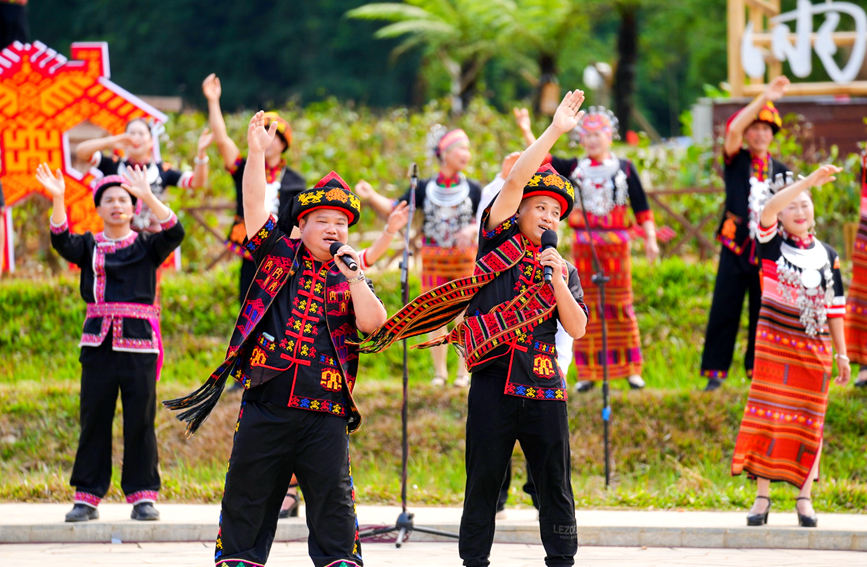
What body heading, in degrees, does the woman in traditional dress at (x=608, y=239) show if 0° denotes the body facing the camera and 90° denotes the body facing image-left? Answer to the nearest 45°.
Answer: approximately 0°

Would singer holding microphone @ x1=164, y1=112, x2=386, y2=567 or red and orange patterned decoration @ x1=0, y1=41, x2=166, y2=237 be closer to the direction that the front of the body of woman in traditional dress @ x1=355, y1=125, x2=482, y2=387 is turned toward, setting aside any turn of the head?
the singer holding microphone

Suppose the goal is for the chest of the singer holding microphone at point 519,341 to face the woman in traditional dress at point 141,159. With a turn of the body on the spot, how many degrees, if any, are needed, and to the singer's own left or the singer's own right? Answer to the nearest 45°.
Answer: approximately 180°

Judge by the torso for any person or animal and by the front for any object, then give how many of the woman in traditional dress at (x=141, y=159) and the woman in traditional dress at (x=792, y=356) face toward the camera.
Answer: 2

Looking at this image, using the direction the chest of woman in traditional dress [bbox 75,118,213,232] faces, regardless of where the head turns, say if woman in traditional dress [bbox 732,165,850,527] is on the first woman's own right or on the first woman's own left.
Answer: on the first woman's own left

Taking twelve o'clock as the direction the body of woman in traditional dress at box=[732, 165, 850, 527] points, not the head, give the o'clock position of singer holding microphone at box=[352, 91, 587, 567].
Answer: The singer holding microphone is roughly at 1 o'clock from the woman in traditional dress.

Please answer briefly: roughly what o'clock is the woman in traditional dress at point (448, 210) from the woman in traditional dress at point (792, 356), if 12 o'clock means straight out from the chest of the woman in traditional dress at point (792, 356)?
the woman in traditional dress at point (448, 210) is roughly at 4 o'clock from the woman in traditional dress at point (792, 356).

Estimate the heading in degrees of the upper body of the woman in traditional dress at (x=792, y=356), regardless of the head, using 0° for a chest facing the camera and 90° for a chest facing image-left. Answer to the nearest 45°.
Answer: approximately 0°

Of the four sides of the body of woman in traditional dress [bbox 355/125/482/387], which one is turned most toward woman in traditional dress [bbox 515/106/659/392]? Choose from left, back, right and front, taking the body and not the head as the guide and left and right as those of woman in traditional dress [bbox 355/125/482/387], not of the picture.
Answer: left

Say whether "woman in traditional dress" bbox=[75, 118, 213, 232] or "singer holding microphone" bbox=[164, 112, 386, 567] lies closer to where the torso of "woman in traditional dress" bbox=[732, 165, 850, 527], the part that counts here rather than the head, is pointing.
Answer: the singer holding microphone
